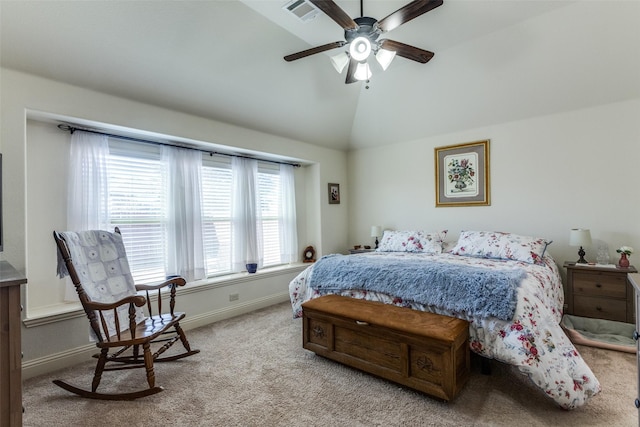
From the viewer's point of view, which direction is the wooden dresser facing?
to the viewer's right

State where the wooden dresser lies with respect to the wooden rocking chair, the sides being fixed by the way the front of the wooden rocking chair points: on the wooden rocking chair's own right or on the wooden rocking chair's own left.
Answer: on the wooden rocking chair's own right

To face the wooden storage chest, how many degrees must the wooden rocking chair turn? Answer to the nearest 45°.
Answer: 0° — it already faces it

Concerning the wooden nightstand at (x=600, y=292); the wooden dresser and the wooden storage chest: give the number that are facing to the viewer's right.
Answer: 1

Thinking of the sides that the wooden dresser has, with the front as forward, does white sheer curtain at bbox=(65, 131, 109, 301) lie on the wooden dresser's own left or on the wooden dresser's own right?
on the wooden dresser's own left

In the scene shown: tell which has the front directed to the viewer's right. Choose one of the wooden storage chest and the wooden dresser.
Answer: the wooden dresser

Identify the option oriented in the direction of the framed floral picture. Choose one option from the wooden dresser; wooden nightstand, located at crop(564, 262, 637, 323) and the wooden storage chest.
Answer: the wooden dresser

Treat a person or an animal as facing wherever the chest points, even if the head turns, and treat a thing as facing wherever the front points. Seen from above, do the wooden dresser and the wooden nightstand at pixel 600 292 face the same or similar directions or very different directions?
very different directions

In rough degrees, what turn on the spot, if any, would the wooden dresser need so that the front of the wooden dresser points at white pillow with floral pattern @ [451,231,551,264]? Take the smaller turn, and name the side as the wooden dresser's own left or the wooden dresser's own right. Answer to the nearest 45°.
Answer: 0° — it already faces it

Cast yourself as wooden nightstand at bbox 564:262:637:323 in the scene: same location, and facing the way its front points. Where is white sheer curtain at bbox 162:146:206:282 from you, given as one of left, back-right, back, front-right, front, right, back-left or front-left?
front-right

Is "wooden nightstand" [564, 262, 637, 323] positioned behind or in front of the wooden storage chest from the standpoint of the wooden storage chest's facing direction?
behind

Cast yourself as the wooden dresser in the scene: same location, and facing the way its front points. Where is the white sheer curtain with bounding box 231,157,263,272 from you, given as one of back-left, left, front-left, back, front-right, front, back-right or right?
front-left
